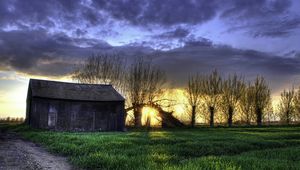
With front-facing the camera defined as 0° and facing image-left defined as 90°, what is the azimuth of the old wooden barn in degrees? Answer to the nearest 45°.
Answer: approximately 0°
